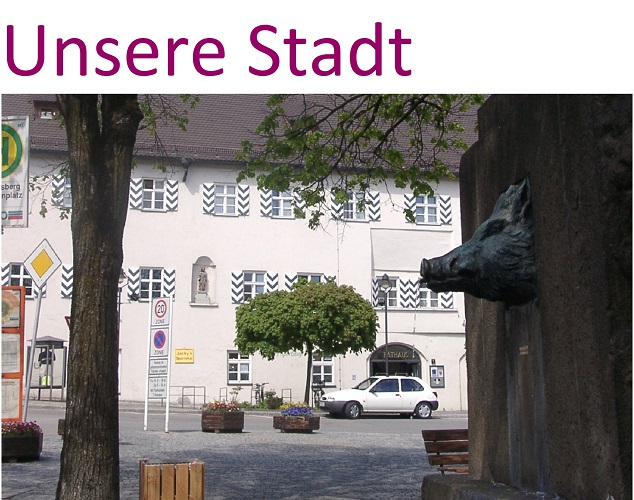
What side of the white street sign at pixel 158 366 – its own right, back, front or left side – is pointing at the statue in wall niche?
back

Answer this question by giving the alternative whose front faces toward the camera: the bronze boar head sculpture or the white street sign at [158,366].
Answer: the white street sign

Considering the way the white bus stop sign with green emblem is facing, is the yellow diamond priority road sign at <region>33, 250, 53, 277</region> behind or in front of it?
behind

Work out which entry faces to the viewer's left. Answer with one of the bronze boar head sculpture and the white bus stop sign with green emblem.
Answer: the bronze boar head sculpture

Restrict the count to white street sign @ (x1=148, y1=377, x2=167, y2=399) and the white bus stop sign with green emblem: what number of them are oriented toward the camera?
2

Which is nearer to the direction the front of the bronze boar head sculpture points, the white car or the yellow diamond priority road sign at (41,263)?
the yellow diamond priority road sign

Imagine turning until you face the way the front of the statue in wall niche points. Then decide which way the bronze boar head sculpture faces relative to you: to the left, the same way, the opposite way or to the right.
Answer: to the right

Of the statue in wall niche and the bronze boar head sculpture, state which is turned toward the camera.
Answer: the statue in wall niche

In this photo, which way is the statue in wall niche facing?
toward the camera

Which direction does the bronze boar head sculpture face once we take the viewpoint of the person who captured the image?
facing to the left of the viewer

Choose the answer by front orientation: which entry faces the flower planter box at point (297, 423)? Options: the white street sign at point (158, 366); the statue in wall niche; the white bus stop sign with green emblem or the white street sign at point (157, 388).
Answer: the statue in wall niche

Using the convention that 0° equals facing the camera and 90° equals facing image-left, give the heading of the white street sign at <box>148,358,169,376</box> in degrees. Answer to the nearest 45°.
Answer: approximately 0°

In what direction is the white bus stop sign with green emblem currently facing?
toward the camera

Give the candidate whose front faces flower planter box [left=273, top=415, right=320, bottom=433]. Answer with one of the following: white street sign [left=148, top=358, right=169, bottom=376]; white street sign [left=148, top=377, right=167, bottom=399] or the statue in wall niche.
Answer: the statue in wall niche

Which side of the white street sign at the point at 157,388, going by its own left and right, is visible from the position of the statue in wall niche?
back

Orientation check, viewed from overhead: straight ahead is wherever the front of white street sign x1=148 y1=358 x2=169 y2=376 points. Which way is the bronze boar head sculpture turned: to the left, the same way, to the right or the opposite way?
to the right
